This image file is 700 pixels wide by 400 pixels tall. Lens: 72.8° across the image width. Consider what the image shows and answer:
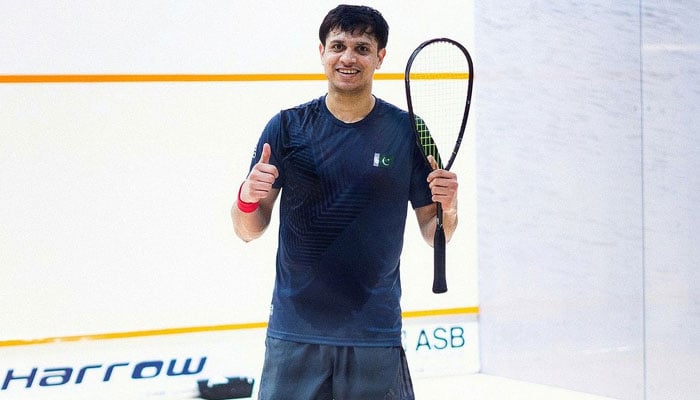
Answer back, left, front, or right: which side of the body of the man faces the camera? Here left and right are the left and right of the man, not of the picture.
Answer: front

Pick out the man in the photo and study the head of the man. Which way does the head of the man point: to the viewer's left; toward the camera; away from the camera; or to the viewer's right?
toward the camera
